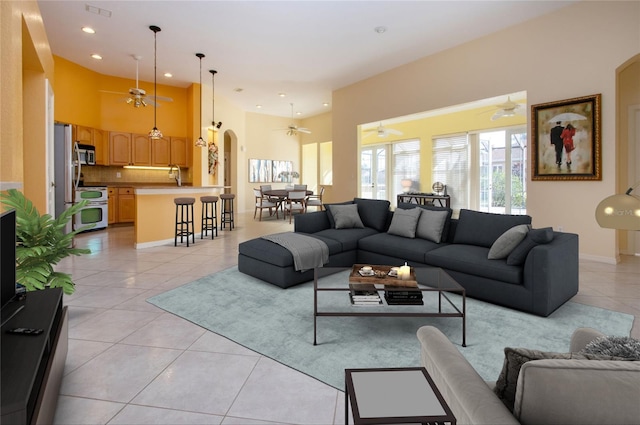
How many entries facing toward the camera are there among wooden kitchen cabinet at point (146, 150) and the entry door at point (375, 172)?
2

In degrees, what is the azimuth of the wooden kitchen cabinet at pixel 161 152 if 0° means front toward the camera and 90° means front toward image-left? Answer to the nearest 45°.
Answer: approximately 0°

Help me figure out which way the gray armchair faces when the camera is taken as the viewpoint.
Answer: facing away from the viewer and to the left of the viewer

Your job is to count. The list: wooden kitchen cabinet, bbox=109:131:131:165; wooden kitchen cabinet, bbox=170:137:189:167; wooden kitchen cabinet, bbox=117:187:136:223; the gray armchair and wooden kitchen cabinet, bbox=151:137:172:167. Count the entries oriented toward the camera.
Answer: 4

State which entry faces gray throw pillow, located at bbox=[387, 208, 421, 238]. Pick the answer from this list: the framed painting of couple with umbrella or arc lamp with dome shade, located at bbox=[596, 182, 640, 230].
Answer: the framed painting of couple with umbrella

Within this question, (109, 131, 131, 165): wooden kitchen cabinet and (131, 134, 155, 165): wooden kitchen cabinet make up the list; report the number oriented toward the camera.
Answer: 2

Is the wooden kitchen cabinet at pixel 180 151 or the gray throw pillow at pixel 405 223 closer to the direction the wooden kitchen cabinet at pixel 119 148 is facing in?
the gray throw pillow
